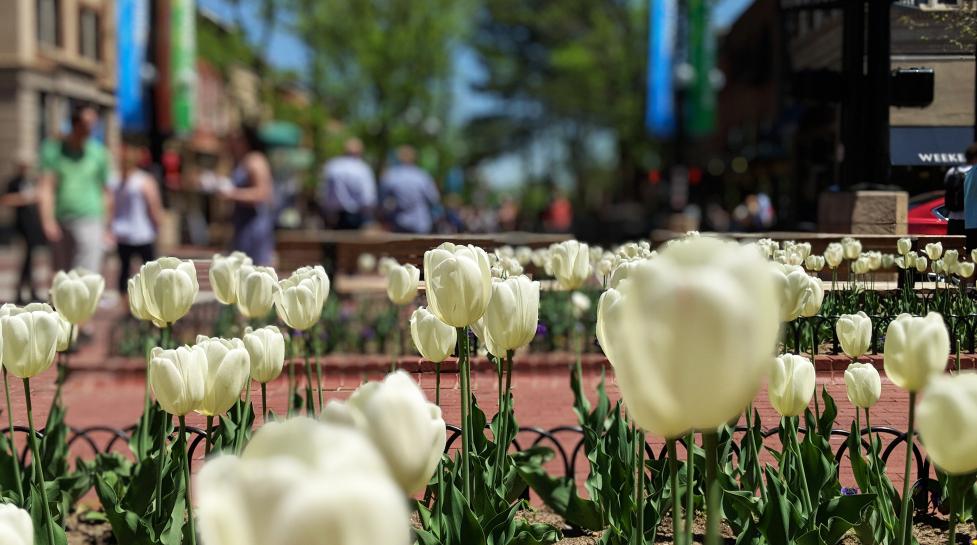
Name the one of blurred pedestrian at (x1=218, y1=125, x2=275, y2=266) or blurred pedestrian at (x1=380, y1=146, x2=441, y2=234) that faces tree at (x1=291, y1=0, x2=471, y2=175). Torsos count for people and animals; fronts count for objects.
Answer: blurred pedestrian at (x1=380, y1=146, x2=441, y2=234)

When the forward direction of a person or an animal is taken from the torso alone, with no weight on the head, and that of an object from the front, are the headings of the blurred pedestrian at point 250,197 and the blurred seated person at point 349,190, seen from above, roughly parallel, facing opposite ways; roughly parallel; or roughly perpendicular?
roughly perpendicular

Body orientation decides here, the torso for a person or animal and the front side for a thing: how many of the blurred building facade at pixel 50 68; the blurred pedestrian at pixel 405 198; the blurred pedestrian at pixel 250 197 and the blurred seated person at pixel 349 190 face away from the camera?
2

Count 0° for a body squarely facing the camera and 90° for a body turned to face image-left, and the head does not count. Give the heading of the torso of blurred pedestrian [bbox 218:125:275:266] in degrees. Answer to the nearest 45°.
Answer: approximately 90°

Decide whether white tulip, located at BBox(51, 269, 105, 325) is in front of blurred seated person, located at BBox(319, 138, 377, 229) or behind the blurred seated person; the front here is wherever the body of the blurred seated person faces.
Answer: behind

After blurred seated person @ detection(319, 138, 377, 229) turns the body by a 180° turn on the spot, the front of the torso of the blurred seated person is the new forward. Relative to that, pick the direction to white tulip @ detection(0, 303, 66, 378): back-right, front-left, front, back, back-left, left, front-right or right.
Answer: front

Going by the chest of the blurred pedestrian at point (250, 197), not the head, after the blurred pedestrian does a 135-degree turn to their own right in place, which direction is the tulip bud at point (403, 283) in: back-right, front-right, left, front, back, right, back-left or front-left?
back-right

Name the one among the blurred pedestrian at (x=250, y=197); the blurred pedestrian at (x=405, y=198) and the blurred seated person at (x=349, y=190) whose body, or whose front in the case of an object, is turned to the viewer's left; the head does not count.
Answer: the blurred pedestrian at (x=250, y=197)

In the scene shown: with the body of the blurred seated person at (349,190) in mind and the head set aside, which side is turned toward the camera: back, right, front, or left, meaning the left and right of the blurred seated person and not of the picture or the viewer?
back

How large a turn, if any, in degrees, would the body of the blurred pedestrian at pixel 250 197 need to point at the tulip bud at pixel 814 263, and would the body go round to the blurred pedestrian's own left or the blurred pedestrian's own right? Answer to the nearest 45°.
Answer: approximately 90° to the blurred pedestrian's own left

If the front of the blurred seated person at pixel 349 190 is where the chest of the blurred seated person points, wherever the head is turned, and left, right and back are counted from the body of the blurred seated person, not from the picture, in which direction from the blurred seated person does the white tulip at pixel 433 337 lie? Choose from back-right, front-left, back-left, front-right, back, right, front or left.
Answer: back
